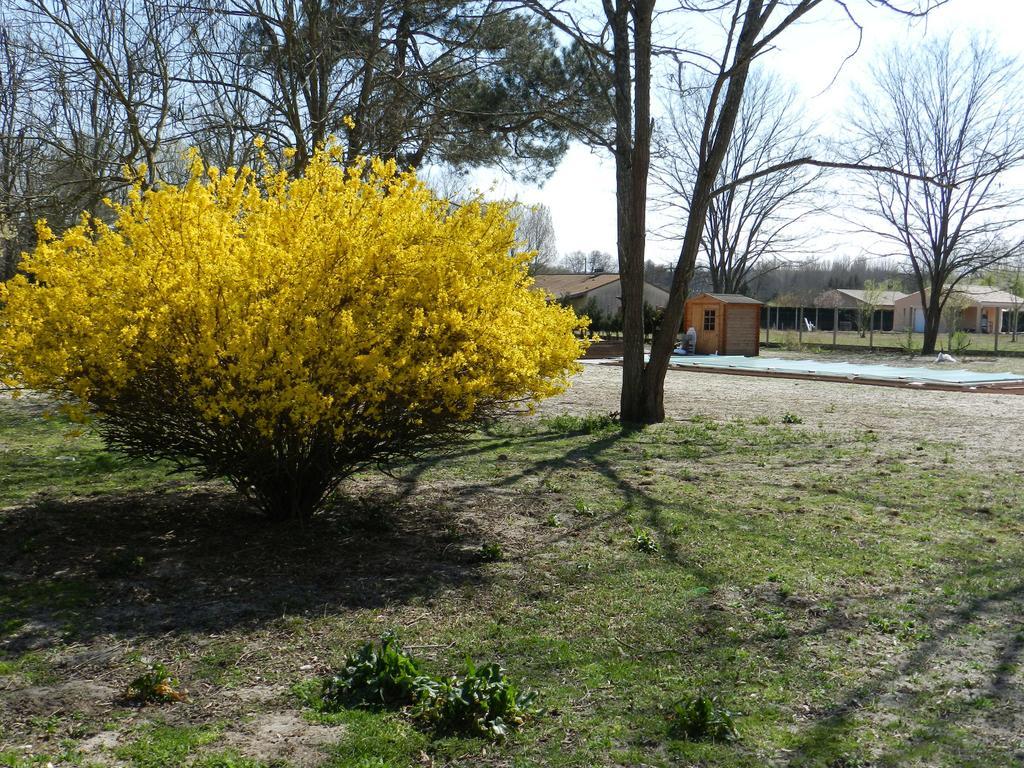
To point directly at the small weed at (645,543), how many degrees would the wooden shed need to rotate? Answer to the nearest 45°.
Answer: approximately 45° to its left

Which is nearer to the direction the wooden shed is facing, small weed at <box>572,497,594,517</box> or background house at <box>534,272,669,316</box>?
the small weed

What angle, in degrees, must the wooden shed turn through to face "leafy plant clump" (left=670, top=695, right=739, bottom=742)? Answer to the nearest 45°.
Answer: approximately 45° to its left

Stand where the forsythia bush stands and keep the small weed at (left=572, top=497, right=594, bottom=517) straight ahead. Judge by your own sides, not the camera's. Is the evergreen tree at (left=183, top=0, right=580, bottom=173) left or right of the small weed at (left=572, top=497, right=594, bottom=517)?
left

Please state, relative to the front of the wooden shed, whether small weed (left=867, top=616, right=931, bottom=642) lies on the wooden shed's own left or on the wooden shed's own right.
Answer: on the wooden shed's own left

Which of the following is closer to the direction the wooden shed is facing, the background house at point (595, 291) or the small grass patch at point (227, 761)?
the small grass patch

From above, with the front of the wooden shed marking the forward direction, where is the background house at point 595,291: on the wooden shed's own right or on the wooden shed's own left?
on the wooden shed's own right

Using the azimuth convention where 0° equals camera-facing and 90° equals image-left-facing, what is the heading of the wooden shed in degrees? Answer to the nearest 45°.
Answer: approximately 45°
